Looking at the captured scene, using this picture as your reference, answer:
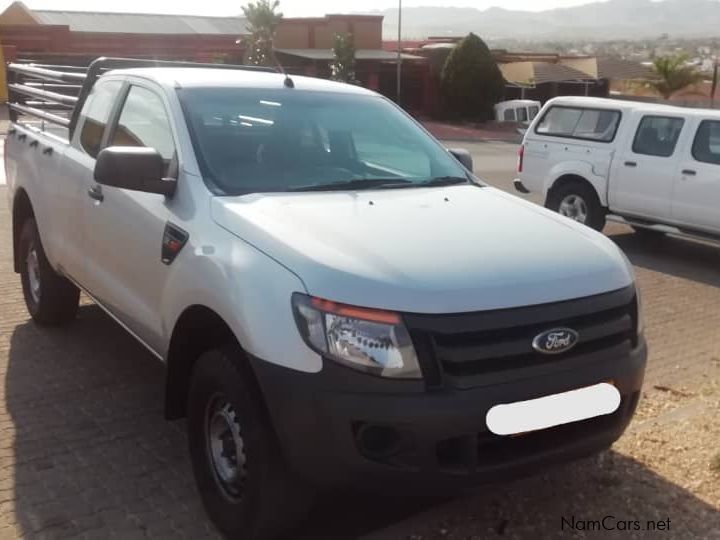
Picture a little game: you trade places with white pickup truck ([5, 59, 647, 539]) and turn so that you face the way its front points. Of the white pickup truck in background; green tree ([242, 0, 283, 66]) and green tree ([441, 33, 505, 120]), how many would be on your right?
0

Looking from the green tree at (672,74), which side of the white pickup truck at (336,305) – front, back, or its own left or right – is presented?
left

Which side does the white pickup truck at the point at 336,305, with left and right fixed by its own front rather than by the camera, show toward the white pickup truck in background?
left

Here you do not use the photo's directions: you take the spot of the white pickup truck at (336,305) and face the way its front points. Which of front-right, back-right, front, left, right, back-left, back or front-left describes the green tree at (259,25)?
back-left

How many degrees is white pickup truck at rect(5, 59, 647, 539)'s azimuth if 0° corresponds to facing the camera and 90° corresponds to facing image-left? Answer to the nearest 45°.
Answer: approximately 315°

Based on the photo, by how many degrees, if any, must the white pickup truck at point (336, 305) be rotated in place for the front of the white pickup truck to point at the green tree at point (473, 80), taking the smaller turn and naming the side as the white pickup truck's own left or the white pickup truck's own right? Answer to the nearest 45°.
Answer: approximately 135° to the white pickup truck's own left

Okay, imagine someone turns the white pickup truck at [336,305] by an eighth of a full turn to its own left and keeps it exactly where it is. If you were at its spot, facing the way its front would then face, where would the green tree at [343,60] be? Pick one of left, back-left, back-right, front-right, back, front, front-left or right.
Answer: left

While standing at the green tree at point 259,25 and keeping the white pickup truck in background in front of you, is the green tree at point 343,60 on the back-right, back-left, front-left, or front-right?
front-left
